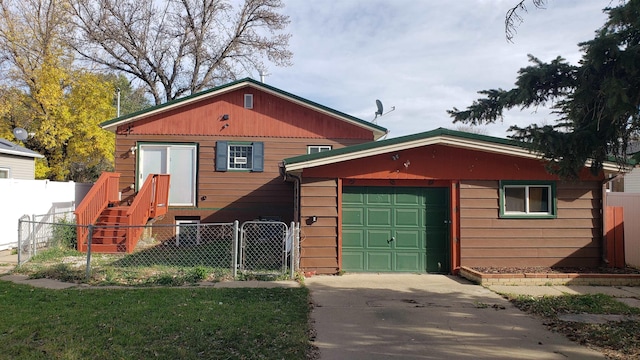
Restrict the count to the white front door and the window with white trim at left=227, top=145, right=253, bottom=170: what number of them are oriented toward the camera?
2

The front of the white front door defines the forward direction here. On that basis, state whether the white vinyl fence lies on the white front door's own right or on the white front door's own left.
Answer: on the white front door's own right

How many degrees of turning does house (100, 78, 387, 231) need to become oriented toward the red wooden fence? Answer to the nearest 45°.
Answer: approximately 45° to its left

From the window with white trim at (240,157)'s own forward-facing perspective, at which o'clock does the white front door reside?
The white front door is roughly at 3 o'clock from the window with white trim.

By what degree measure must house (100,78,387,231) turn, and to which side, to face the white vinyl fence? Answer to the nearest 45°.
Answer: approximately 90° to its right

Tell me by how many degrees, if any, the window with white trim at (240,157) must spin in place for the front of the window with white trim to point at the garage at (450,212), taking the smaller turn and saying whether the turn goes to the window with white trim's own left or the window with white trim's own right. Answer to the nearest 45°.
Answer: approximately 45° to the window with white trim's own left

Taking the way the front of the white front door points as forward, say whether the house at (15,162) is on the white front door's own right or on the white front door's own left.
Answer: on the white front door's own right
